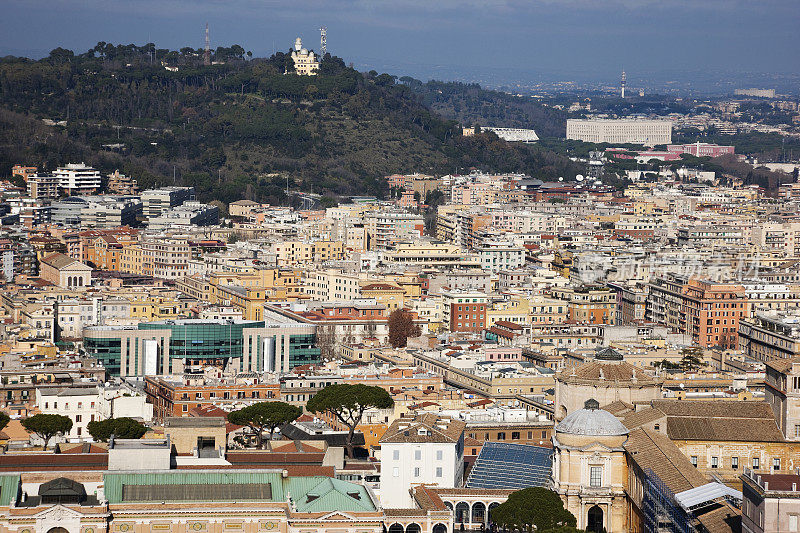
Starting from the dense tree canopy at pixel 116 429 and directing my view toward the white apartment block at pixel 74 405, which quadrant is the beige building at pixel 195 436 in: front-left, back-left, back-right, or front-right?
back-right

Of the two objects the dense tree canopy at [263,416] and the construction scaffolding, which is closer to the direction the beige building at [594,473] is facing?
the construction scaffolding

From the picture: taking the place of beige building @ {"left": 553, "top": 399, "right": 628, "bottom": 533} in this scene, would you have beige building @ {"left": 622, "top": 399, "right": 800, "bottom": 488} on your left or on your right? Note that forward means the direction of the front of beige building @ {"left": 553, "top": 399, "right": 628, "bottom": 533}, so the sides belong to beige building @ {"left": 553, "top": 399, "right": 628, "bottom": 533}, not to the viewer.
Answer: on your left

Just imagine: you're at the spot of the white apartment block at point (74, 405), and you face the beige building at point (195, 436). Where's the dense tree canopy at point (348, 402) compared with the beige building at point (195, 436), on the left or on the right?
left

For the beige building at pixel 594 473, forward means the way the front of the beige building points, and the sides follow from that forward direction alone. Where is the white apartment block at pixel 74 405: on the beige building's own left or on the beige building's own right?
on the beige building's own right

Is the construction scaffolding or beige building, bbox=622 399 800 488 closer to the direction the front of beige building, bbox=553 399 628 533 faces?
the construction scaffolding

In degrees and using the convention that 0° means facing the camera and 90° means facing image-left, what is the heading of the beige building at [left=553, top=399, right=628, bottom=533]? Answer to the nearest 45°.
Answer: approximately 0°

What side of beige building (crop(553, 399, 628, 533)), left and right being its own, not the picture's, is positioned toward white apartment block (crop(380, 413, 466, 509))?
right

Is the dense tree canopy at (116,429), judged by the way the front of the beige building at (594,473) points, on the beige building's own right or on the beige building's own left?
on the beige building's own right

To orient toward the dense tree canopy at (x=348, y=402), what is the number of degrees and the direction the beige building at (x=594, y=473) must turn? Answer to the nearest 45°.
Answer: approximately 135° to its right

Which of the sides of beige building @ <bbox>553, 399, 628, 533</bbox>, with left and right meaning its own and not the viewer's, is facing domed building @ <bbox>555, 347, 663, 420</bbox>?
back

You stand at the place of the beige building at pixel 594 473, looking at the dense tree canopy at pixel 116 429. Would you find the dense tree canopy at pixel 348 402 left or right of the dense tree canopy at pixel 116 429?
right

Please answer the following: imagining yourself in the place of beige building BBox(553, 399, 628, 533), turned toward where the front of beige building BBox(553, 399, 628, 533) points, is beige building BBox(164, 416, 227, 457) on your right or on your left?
on your right
